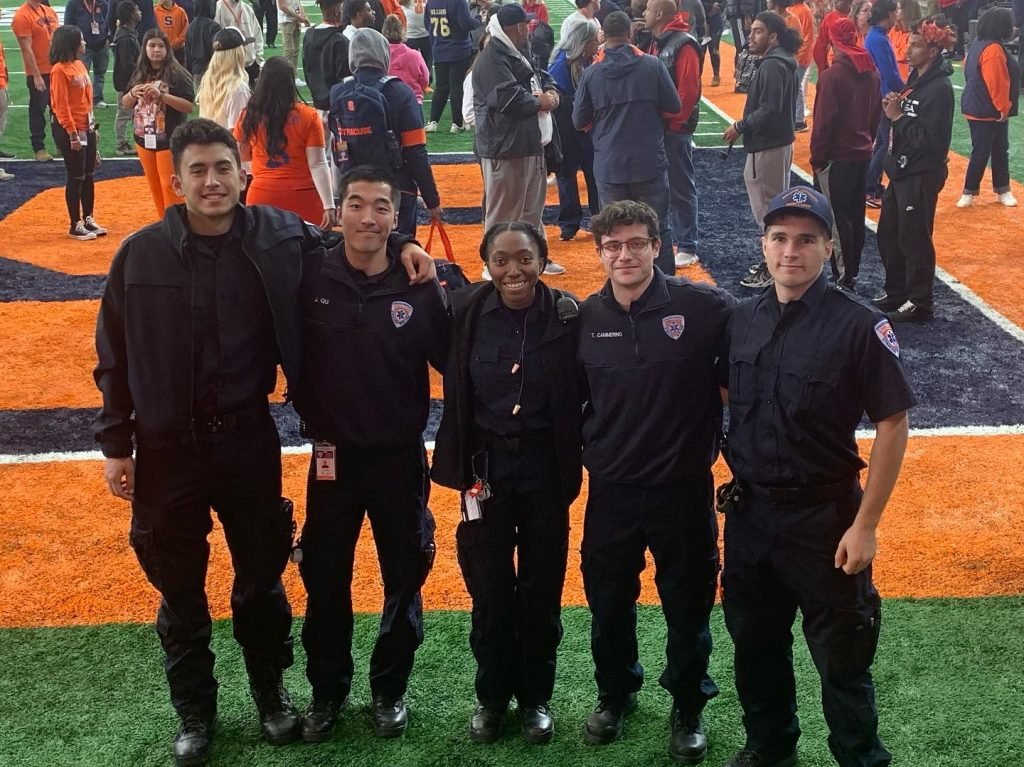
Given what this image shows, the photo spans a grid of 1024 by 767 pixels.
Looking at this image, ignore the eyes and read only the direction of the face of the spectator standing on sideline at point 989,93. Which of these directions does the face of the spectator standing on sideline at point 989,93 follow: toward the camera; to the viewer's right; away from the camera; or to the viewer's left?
away from the camera

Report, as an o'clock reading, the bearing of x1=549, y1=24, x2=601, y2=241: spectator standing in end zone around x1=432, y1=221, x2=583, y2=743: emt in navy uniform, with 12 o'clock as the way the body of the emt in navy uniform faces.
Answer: The spectator standing in end zone is roughly at 6 o'clock from the emt in navy uniform.

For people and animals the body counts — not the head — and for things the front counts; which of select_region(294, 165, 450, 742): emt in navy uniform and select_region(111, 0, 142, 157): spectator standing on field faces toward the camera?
the emt in navy uniform

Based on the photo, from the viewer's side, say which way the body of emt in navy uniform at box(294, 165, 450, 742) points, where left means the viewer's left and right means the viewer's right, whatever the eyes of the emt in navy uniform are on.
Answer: facing the viewer

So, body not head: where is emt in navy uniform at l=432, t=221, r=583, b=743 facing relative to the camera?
toward the camera

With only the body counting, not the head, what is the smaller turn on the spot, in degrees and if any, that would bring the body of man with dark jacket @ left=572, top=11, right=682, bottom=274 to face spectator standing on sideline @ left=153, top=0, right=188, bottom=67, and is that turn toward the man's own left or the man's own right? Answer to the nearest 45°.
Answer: approximately 45° to the man's own left

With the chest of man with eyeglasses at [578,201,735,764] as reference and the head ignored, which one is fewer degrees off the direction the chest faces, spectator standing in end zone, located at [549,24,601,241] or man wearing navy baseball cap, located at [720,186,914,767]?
the man wearing navy baseball cap

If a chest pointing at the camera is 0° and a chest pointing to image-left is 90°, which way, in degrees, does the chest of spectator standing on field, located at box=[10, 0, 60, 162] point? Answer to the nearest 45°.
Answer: approximately 315°

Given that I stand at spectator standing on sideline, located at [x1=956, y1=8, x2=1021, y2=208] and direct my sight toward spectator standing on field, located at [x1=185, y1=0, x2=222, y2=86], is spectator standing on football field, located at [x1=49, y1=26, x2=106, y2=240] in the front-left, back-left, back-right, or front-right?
front-left

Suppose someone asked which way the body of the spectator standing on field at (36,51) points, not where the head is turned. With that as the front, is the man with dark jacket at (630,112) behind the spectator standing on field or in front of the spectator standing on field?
in front

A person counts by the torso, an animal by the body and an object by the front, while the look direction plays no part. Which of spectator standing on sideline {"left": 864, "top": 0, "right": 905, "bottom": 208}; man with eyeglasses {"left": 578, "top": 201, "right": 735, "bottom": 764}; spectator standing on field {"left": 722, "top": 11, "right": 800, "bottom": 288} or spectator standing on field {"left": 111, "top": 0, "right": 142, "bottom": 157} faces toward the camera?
the man with eyeglasses

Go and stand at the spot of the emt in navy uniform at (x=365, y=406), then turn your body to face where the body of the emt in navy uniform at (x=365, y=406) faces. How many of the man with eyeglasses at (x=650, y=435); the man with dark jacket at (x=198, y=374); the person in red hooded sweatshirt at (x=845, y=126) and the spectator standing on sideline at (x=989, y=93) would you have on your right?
1
